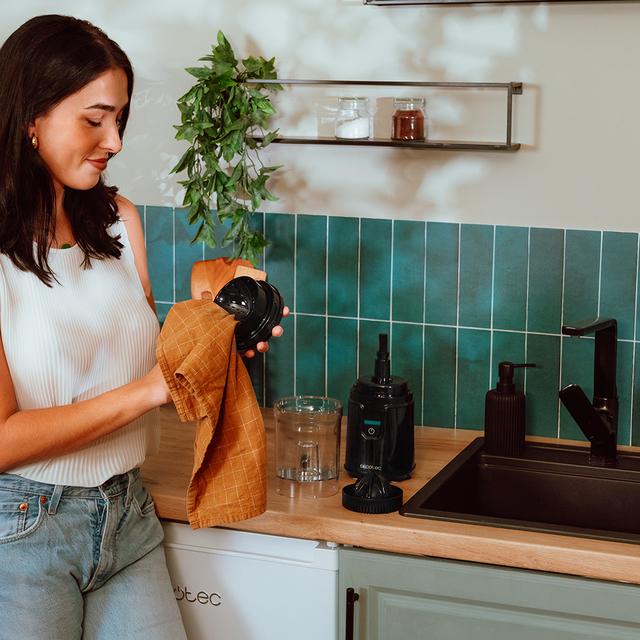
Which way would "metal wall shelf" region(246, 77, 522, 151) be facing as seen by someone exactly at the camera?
facing the viewer

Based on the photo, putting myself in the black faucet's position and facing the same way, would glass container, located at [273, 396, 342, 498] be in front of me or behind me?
in front

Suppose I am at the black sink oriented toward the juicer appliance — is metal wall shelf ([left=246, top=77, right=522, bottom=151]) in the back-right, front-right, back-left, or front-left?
front-right

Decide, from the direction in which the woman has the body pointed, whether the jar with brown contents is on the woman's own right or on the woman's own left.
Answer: on the woman's own left

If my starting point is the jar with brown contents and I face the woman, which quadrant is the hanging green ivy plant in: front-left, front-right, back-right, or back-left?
front-right

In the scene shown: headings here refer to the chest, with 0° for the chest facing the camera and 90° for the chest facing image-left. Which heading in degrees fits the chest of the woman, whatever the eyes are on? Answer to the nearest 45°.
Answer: approximately 315°

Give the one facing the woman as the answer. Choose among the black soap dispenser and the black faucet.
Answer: the black faucet

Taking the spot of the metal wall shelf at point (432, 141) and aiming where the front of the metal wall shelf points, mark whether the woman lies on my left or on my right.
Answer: on my right

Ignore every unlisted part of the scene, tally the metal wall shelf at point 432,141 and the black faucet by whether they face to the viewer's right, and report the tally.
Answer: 0

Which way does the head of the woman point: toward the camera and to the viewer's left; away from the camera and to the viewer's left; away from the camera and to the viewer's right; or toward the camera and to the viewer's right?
toward the camera and to the viewer's right
